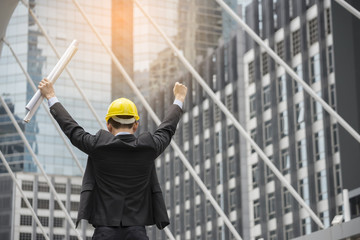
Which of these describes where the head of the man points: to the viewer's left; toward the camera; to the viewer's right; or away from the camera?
away from the camera

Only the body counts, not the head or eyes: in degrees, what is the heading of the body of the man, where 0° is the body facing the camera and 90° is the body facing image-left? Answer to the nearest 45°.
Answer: approximately 180°
